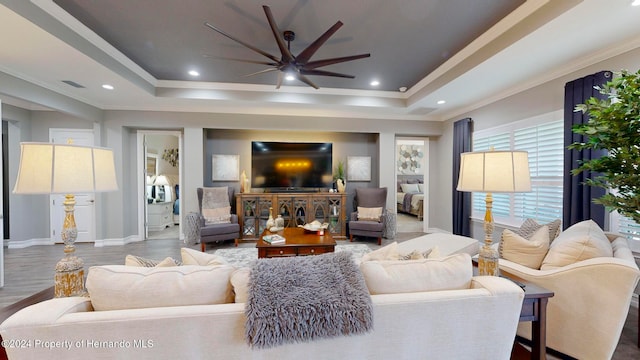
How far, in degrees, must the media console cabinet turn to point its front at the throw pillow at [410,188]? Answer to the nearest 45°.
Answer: approximately 135° to its left

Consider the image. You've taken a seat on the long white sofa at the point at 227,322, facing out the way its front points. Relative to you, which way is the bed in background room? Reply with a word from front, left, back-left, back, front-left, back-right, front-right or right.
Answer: front-right

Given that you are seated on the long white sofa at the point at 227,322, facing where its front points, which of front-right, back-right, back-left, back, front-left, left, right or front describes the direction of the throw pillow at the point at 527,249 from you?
right

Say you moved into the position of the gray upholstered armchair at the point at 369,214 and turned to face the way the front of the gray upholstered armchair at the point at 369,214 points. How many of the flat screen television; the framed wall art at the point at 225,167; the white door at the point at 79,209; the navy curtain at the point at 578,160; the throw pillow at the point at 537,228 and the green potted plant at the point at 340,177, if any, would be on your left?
2

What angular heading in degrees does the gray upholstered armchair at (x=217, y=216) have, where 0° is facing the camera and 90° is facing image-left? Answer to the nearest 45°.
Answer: approximately 315°

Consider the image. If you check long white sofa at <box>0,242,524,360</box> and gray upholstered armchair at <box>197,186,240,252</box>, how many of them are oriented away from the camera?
1

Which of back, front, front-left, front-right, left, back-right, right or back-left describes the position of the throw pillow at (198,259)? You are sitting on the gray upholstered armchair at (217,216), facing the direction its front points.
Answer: front-right

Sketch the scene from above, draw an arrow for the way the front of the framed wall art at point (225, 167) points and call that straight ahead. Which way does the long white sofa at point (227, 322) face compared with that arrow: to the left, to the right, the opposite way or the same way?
the opposite way

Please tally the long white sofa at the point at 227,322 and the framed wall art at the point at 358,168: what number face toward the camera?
1

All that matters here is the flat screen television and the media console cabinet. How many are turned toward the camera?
2

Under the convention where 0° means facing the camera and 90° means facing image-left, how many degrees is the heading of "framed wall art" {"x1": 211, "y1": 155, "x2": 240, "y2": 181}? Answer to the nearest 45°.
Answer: approximately 0°

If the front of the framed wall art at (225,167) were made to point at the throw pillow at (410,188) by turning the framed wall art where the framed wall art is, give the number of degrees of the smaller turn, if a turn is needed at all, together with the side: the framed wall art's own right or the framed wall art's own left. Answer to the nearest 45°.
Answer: approximately 90° to the framed wall art's own left

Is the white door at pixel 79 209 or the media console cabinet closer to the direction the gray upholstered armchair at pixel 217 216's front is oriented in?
the media console cabinet

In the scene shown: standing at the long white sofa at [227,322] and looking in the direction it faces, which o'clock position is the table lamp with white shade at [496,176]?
The table lamp with white shade is roughly at 3 o'clock from the long white sofa.
